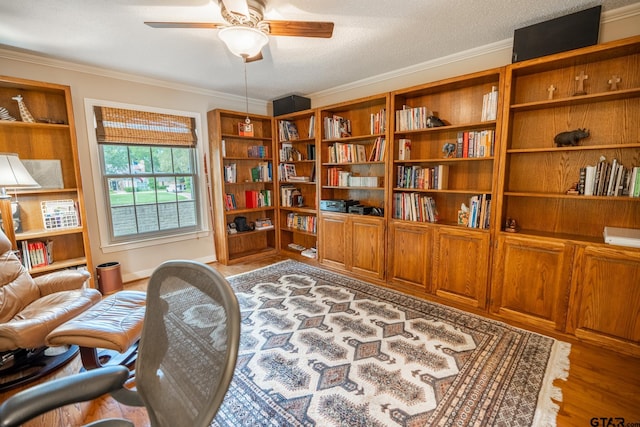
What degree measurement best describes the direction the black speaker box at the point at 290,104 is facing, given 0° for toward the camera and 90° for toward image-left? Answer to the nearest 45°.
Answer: approximately 45°

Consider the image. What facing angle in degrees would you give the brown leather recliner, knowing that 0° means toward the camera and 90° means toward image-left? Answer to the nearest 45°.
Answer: approximately 315°

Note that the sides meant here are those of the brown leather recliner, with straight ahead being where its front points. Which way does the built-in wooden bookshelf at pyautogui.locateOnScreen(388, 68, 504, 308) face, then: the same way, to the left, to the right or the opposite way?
the opposite way

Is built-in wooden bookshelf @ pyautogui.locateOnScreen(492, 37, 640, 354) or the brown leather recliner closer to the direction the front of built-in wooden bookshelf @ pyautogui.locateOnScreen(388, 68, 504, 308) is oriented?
the brown leather recliner
